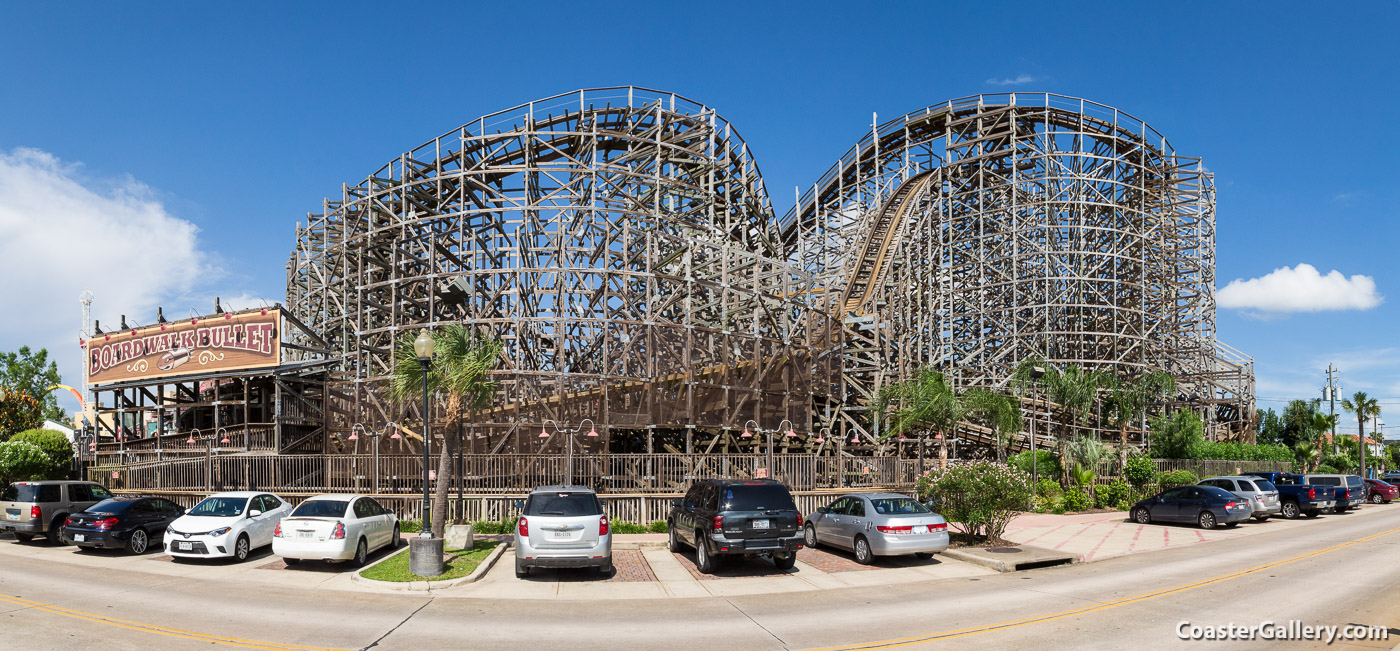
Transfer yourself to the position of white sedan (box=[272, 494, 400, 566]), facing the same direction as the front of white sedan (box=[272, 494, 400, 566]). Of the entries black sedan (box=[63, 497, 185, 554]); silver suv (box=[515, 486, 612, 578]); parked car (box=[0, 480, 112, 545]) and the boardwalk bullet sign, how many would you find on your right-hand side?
1

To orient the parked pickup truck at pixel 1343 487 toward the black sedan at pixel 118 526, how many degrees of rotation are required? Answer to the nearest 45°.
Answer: approximately 90° to its left

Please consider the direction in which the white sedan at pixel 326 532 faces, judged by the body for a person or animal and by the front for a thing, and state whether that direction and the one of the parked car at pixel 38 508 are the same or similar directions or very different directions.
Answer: same or similar directions

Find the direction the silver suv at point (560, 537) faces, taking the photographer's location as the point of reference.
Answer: facing away from the viewer

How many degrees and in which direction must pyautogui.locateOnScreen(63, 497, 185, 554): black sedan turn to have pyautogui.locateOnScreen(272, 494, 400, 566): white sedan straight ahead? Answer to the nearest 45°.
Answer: approximately 90° to its right

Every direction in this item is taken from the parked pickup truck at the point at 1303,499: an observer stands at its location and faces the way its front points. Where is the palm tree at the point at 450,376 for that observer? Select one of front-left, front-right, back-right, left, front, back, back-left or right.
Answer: left

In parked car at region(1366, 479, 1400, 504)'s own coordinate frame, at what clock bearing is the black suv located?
The black suv is roughly at 8 o'clock from the parked car.

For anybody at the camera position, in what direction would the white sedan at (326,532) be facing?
facing away from the viewer and to the right of the viewer

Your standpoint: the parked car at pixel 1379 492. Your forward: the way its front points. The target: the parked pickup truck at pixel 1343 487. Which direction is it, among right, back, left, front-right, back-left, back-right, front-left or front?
back-left

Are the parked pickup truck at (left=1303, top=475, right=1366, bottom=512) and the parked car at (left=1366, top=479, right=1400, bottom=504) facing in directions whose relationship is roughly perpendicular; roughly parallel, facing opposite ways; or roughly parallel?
roughly parallel

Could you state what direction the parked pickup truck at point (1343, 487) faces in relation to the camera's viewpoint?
facing away from the viewer and to the left of the viewer

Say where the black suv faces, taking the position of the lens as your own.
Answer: facing away from the viewer and to the left of the viewer
